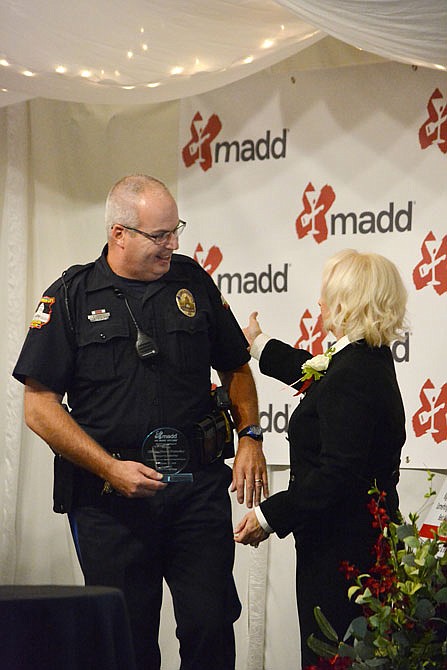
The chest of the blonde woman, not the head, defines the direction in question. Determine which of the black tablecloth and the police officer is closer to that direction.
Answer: the police officer

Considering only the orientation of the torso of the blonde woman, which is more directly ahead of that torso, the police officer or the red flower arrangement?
the police officer

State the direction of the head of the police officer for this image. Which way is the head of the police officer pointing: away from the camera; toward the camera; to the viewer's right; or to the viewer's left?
to the viewer's right

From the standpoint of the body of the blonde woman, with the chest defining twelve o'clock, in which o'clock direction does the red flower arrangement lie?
The red flower arrangement is roughly at 9 o'clock from the blonde woman.

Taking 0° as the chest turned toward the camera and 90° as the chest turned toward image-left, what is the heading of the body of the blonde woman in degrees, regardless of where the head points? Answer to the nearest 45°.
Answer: approximately 90°

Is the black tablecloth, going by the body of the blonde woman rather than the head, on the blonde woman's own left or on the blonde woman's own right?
on the blonde woman's own left

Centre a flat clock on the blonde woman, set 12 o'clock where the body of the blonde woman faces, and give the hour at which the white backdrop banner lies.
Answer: The white backdrop banner is roughly at 3 o'clock from the blonde woman.

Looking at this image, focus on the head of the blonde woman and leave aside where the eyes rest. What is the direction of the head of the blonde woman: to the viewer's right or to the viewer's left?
to the viewer's left
